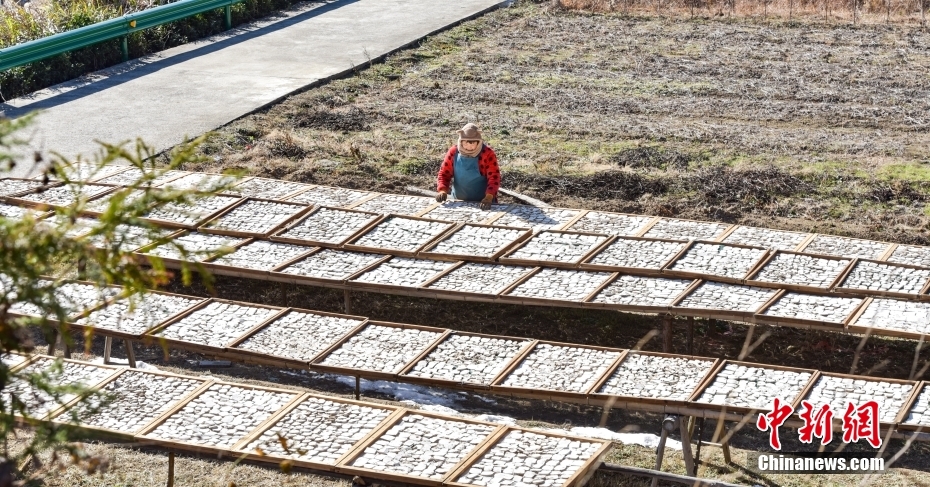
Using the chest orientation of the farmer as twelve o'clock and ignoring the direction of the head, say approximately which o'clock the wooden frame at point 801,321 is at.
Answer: The wooden frame is roughly at 11 o'clock from the farmer.

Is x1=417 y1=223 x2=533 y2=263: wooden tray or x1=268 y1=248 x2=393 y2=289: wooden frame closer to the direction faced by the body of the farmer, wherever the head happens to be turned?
the wooden tray

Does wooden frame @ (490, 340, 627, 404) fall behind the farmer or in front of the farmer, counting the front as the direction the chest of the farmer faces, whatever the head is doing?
in front

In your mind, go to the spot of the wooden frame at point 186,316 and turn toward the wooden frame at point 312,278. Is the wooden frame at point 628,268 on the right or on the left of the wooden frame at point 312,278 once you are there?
right

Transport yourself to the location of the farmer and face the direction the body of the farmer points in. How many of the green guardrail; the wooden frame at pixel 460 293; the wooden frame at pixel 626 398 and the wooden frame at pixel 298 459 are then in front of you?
3

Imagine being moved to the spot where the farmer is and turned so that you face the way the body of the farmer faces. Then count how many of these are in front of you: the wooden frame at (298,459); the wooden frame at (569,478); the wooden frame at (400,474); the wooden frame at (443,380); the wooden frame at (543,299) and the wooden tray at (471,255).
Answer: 6

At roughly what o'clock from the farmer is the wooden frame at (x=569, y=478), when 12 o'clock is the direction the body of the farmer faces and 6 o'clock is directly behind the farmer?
The wooden frame is roughly at 12 o'clock from the farmer.

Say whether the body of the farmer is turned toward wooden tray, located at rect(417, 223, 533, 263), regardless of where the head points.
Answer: yes

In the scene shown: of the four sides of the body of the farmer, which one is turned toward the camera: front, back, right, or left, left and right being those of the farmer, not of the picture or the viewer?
front

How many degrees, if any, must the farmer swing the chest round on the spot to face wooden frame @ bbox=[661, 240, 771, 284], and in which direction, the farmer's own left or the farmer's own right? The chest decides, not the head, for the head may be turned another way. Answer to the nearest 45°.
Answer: approximately 45° to the farmer's own left

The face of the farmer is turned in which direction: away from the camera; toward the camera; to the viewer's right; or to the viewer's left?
toward the camera

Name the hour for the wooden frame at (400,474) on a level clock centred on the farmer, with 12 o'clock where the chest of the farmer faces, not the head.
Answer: The wooden frame is roughly at 12 o'clock from the farmer.

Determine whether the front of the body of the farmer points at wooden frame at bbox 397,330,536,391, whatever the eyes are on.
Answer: yes

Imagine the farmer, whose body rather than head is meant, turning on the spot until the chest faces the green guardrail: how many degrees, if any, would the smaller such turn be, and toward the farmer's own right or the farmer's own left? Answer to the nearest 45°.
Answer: approximately 135° to the farmer's own right

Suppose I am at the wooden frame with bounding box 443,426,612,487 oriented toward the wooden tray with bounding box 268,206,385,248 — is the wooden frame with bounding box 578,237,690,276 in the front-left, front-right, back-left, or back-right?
front-right

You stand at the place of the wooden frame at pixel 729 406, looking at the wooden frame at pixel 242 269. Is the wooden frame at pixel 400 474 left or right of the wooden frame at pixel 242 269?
left

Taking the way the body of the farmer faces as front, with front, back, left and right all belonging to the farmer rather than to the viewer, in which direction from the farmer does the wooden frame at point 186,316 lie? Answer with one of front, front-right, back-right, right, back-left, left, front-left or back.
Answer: front-right

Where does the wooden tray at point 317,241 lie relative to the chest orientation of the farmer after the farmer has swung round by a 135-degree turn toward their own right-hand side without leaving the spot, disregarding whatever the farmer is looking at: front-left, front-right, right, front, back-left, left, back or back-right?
left

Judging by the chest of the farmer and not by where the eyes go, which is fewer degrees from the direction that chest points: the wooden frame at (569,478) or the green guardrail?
the wooden frame

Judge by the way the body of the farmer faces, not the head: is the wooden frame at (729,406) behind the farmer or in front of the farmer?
in front

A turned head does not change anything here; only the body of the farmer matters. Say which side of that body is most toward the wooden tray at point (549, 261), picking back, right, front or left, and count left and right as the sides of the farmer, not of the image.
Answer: front

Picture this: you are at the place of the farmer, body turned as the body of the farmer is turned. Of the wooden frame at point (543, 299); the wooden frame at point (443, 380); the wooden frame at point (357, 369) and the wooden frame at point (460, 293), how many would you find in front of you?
4
